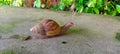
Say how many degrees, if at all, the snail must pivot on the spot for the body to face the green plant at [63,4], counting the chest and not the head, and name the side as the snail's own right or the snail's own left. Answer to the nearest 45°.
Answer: approximately 90° to the snail's own left

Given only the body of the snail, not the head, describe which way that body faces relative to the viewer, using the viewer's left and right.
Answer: facing to the right of the viewer
